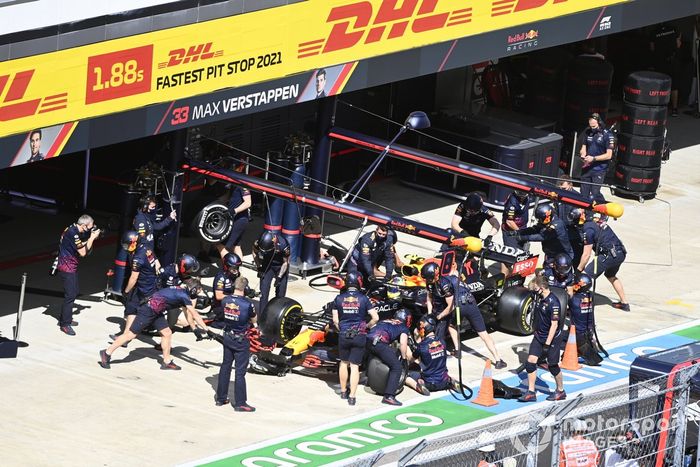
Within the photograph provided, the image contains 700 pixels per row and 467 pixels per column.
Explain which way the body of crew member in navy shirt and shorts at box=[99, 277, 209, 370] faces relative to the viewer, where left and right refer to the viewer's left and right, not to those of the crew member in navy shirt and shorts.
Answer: facing to the right of the viewer

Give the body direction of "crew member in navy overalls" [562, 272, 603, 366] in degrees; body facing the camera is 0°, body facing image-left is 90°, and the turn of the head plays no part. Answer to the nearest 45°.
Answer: approximately 135°

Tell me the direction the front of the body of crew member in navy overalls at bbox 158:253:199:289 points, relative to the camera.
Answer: to the viewer's right

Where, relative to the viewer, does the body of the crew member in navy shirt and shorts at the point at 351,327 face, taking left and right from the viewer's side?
facing away from the viewer

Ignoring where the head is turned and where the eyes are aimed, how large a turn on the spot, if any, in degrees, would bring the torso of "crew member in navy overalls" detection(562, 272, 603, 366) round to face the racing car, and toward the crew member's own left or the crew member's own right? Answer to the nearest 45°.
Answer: approximately 45° to the crew member's own left

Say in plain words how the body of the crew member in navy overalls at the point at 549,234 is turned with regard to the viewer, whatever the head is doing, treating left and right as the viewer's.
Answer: facing to the left of the viewer

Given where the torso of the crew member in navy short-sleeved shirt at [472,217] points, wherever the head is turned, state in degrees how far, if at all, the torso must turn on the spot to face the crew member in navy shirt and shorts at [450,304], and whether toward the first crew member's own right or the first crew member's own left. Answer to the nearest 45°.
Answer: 0° — they already face them

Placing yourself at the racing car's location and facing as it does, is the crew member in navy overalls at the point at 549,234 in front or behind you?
behind

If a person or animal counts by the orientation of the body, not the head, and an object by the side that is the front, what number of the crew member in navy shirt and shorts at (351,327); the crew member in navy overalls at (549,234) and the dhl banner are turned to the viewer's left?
1

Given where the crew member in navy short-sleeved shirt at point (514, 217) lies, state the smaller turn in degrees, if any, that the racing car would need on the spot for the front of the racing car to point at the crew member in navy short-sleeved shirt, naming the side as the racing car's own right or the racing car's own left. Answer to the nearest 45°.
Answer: approximately 180°

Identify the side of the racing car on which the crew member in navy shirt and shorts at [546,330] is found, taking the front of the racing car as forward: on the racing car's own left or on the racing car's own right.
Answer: on the racing car's own left

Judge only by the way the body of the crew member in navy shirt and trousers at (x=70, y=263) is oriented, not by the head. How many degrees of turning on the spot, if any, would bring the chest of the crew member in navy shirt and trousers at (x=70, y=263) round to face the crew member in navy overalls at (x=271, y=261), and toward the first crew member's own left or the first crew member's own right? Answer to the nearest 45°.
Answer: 0° — they already face them

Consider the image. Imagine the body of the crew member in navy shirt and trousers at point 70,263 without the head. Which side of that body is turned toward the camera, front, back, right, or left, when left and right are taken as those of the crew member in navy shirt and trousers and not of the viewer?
right

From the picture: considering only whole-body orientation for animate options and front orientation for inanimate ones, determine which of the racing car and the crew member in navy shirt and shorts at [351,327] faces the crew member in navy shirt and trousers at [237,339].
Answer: the racing car

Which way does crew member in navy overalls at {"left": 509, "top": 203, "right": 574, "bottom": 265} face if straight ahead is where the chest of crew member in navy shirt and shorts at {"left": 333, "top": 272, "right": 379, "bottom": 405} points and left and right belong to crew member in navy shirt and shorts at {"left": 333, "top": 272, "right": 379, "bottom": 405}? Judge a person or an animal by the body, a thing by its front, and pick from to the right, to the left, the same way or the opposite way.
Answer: to the left

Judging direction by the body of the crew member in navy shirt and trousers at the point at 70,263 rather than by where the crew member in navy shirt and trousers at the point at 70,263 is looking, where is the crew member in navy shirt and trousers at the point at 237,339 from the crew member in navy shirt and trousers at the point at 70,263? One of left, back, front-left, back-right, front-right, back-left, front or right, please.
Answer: front-right
